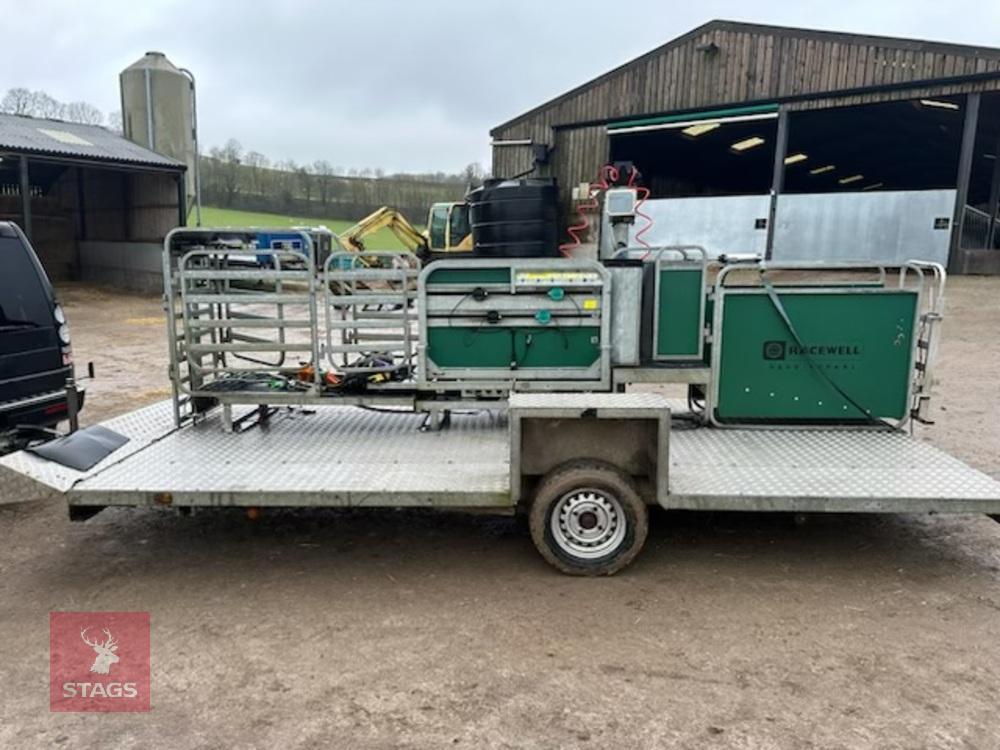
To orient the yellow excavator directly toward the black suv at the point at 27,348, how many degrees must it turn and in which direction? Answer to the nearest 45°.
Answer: approximately 90° to its left

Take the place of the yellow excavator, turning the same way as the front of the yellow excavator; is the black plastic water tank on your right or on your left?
on your left

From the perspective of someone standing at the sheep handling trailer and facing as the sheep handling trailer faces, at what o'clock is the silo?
The silo is roughly at 2 o'clock from the sheep handling trailer.

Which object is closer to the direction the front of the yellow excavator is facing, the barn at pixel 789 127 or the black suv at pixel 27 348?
the black suv

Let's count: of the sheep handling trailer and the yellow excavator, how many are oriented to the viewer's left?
2

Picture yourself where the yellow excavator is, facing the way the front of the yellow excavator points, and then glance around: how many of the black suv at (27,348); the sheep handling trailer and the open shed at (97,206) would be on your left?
2

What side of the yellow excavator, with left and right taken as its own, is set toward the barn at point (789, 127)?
back

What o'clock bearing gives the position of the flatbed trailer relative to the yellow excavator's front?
The flatbed trailer is roughly at 9 o'clock from the yellow excavator.

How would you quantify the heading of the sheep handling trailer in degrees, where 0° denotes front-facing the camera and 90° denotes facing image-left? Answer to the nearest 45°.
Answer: approximately 90°

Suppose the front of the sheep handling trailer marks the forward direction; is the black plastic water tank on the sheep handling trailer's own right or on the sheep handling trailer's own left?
on the sheep handling trailer's own right

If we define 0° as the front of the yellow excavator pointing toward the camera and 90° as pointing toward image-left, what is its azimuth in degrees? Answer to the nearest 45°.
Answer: approximately 90°
